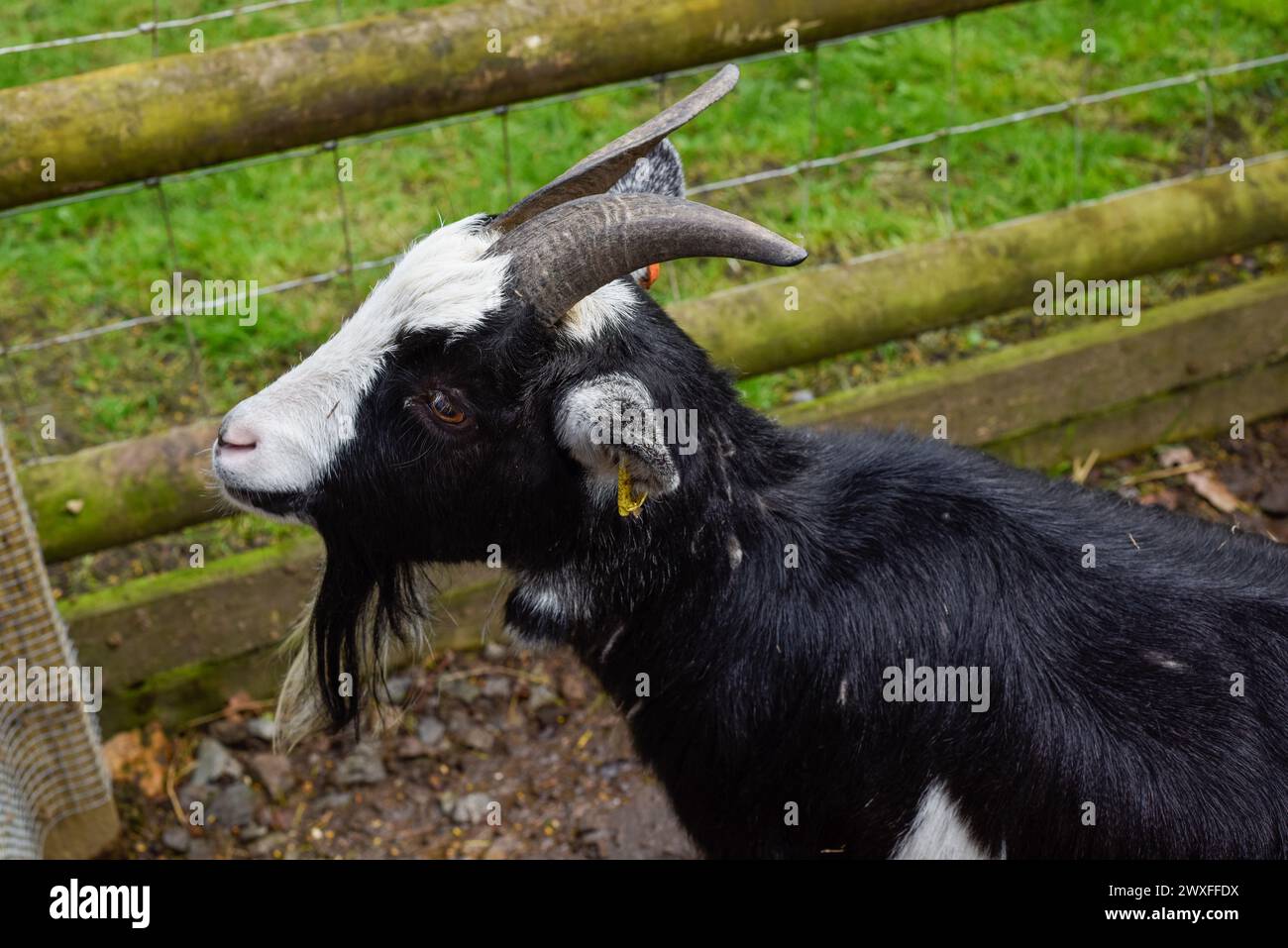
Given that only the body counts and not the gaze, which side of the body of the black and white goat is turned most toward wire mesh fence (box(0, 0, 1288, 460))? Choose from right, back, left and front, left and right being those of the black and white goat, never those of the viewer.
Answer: right

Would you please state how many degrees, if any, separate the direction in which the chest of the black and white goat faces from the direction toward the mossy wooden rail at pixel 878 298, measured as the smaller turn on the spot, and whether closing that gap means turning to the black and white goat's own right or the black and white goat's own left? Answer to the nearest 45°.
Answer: approximately 90° to the black and white goat's own right

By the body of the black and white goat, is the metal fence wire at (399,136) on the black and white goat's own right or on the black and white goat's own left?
on the black and white goat's own right

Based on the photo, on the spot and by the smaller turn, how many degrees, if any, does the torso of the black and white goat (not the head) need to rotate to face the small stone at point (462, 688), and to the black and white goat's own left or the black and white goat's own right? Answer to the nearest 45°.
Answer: approximately 45° to the black and white goat's own right

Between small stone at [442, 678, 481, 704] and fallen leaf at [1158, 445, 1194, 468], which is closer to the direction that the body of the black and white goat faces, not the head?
the small stone

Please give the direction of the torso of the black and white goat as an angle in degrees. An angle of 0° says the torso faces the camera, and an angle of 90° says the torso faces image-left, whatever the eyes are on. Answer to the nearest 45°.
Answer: approximately 90°

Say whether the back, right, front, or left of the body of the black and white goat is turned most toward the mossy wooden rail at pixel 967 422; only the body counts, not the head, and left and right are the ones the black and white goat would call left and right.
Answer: right
